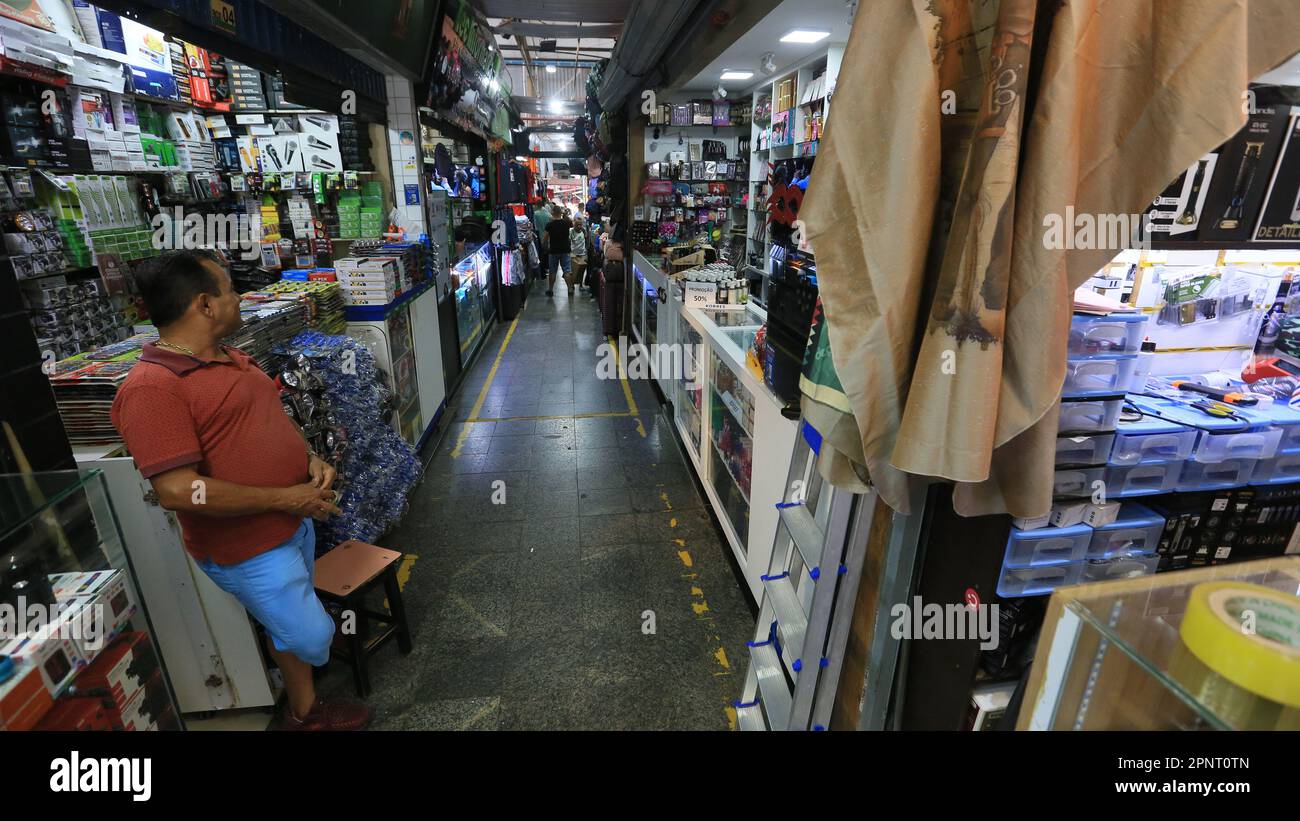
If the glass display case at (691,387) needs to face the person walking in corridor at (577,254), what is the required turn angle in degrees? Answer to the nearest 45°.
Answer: approximately 90° to its right

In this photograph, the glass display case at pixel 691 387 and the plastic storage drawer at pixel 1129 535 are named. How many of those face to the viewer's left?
1

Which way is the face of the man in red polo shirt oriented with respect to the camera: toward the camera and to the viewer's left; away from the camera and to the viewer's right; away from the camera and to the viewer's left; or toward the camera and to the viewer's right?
away from the camera and to the viewer's right

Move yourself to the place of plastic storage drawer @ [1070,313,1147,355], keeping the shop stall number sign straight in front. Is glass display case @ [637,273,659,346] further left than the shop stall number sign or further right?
right

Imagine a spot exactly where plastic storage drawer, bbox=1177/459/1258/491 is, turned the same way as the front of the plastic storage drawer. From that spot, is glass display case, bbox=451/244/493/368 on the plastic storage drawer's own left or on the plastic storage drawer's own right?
on the plastic storage drawer's own right

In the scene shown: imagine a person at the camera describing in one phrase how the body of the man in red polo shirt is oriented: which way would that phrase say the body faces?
to the viewer's right
